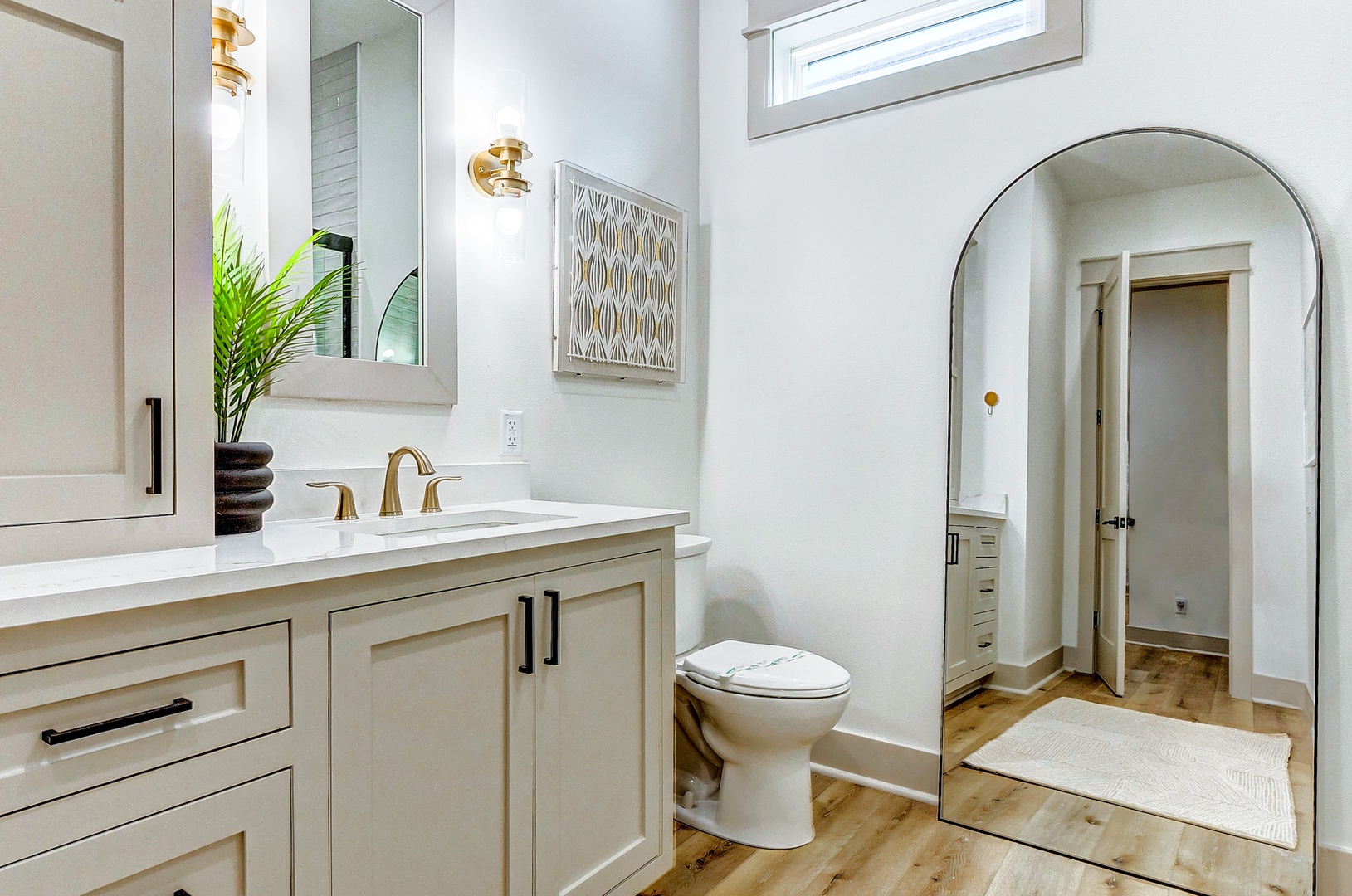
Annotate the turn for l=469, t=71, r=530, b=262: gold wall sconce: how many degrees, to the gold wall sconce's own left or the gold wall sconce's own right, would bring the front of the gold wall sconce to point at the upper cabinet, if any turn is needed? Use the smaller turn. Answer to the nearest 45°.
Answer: approximately 90° to the gold wall sconce's own right

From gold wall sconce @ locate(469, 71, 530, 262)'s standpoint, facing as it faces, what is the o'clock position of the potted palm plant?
The potted palm plant is roughly at 3 o'clock from the gold wall sconce.

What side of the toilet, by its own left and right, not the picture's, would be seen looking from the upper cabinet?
right

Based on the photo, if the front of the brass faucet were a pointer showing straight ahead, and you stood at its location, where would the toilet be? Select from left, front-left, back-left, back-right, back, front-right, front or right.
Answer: front-left

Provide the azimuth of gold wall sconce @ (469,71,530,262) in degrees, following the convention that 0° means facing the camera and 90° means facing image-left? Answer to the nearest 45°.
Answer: approximately 315°

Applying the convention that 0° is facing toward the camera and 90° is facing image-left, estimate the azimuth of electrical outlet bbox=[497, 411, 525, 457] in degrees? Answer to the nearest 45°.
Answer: approximately 315°

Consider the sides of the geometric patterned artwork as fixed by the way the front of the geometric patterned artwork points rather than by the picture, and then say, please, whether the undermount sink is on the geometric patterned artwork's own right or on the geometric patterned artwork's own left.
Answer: on the geometric patterned artwork's own right

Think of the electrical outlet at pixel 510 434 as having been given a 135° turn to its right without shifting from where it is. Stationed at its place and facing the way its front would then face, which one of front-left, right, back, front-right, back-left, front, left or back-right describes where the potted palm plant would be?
front-left

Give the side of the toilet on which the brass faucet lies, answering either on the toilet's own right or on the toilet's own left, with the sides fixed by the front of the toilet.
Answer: on the toilet's own right
